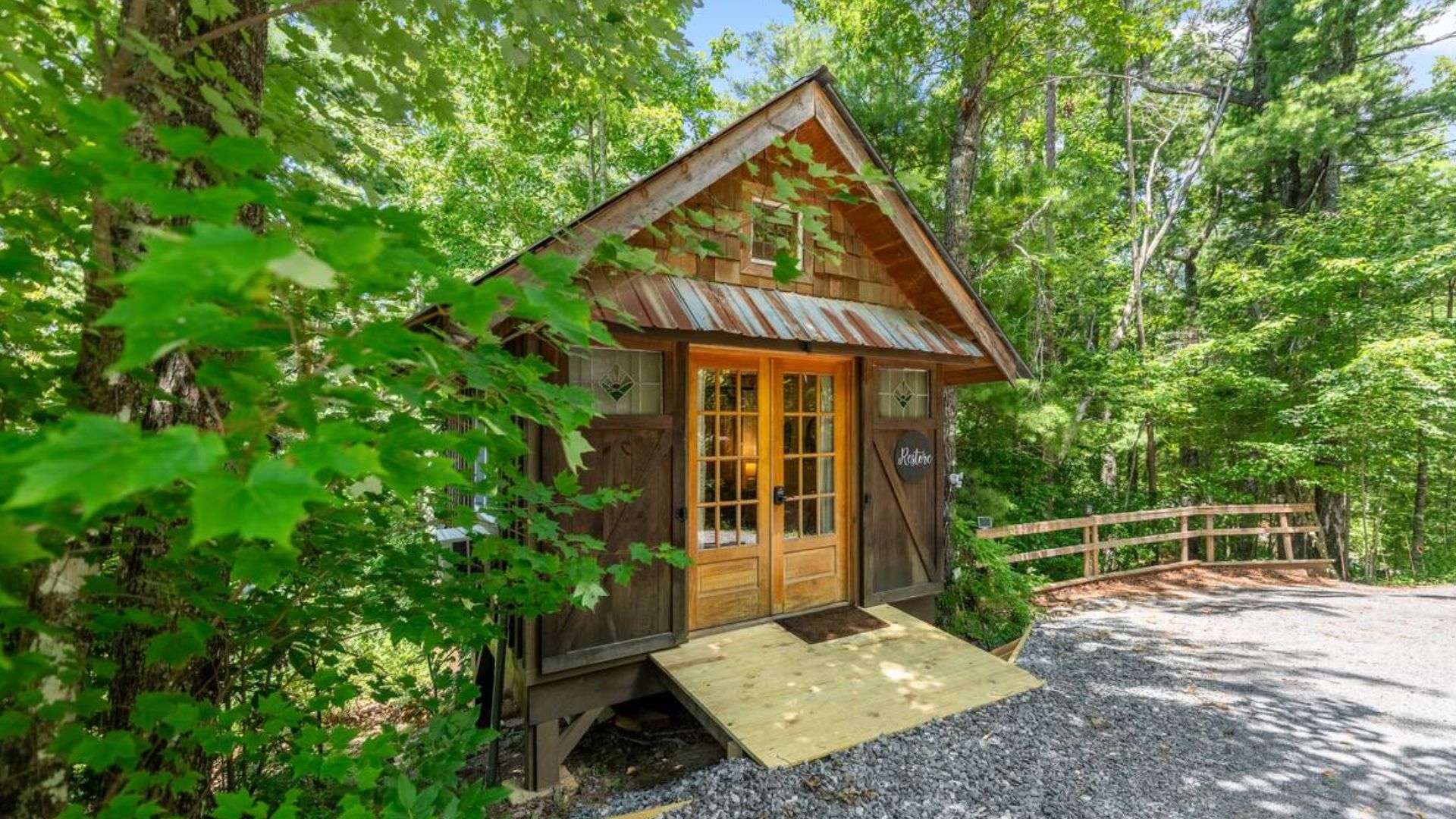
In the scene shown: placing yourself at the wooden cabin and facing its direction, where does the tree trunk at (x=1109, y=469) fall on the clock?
The tree trunk is roughly at 9 o'clock from the wooden cabin.

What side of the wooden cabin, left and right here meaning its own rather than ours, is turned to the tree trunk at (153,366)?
right

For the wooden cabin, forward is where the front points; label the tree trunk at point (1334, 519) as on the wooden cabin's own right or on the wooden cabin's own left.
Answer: on the wooden cabin's own left

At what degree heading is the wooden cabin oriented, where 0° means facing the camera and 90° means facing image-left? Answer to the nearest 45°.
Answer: approximately 315°

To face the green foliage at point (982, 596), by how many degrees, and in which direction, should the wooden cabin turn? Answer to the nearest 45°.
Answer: approximately 90° to its left

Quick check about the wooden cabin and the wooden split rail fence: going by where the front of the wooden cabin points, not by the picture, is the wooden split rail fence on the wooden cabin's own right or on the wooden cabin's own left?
on the wooden cabin's own left

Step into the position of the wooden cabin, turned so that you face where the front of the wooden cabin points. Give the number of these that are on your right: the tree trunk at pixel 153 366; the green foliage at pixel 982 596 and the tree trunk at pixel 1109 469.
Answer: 1
